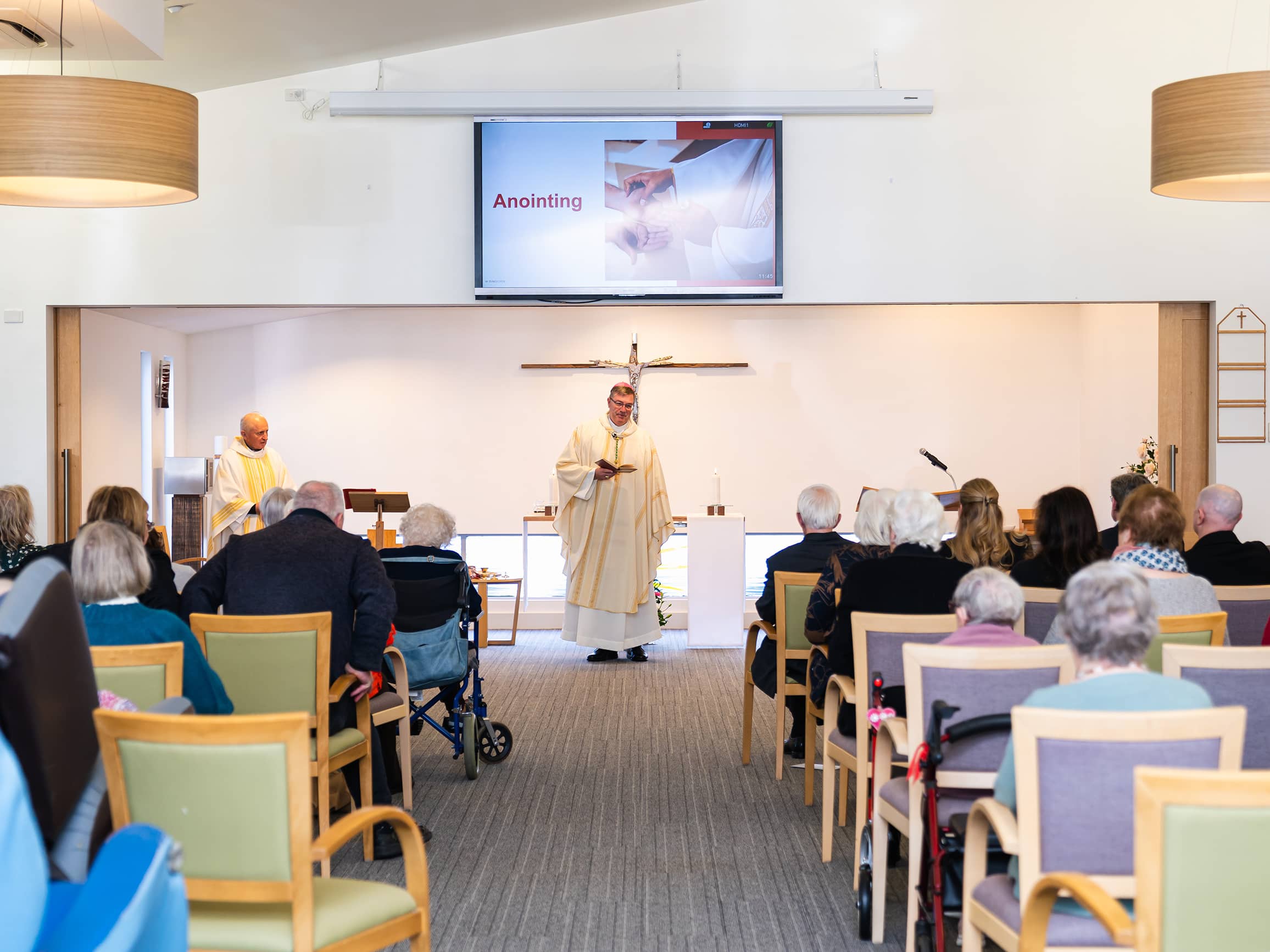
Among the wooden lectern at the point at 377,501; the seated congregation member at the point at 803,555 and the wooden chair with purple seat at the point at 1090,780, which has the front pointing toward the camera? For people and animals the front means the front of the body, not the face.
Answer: the wooden lectern

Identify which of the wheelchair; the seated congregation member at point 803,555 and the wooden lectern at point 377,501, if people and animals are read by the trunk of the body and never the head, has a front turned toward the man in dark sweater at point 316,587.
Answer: the wooden lectern

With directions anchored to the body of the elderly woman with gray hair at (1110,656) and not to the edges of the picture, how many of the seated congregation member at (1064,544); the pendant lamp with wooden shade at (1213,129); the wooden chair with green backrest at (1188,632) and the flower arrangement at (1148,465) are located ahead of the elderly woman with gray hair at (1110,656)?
4

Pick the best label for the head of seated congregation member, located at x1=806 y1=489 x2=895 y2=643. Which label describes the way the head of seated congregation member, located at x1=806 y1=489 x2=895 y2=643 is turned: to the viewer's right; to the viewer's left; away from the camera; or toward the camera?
away from the camera

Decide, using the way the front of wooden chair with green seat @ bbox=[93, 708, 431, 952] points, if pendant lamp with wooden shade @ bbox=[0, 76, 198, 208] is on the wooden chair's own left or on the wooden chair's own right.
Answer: on the wooden chair's own left

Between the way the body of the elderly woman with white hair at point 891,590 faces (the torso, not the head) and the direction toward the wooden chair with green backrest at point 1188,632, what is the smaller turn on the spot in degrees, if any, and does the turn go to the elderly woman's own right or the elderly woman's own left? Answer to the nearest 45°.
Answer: approximately 135° to the elderly woman's own right

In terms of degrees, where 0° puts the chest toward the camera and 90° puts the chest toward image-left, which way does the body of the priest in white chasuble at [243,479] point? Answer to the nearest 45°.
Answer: approximately 315°

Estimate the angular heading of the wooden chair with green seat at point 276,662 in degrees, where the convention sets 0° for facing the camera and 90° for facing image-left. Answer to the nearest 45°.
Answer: approximately 225°

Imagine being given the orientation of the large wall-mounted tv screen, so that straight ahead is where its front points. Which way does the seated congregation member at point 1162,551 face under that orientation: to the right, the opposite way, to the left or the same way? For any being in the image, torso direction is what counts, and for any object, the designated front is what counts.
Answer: the opposite way

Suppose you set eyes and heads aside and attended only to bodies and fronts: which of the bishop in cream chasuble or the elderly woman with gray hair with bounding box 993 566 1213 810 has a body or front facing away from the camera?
the elderly woman with gray hair

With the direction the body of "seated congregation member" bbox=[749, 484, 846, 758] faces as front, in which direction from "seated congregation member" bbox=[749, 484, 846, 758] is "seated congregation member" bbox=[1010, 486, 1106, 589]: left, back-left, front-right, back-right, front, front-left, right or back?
back-right

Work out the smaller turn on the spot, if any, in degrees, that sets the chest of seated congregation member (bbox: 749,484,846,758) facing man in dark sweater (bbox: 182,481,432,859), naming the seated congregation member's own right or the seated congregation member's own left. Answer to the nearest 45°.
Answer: approximately 135° to the seated congregation member's own left

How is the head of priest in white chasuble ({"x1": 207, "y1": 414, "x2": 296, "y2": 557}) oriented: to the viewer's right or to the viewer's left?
to the viewer's right

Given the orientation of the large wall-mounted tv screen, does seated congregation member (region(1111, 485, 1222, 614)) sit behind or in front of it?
in front

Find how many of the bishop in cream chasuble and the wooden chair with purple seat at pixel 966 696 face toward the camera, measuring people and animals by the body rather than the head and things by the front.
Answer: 1

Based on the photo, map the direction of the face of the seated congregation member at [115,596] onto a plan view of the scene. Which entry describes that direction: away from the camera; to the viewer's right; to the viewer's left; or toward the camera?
away from the camera
